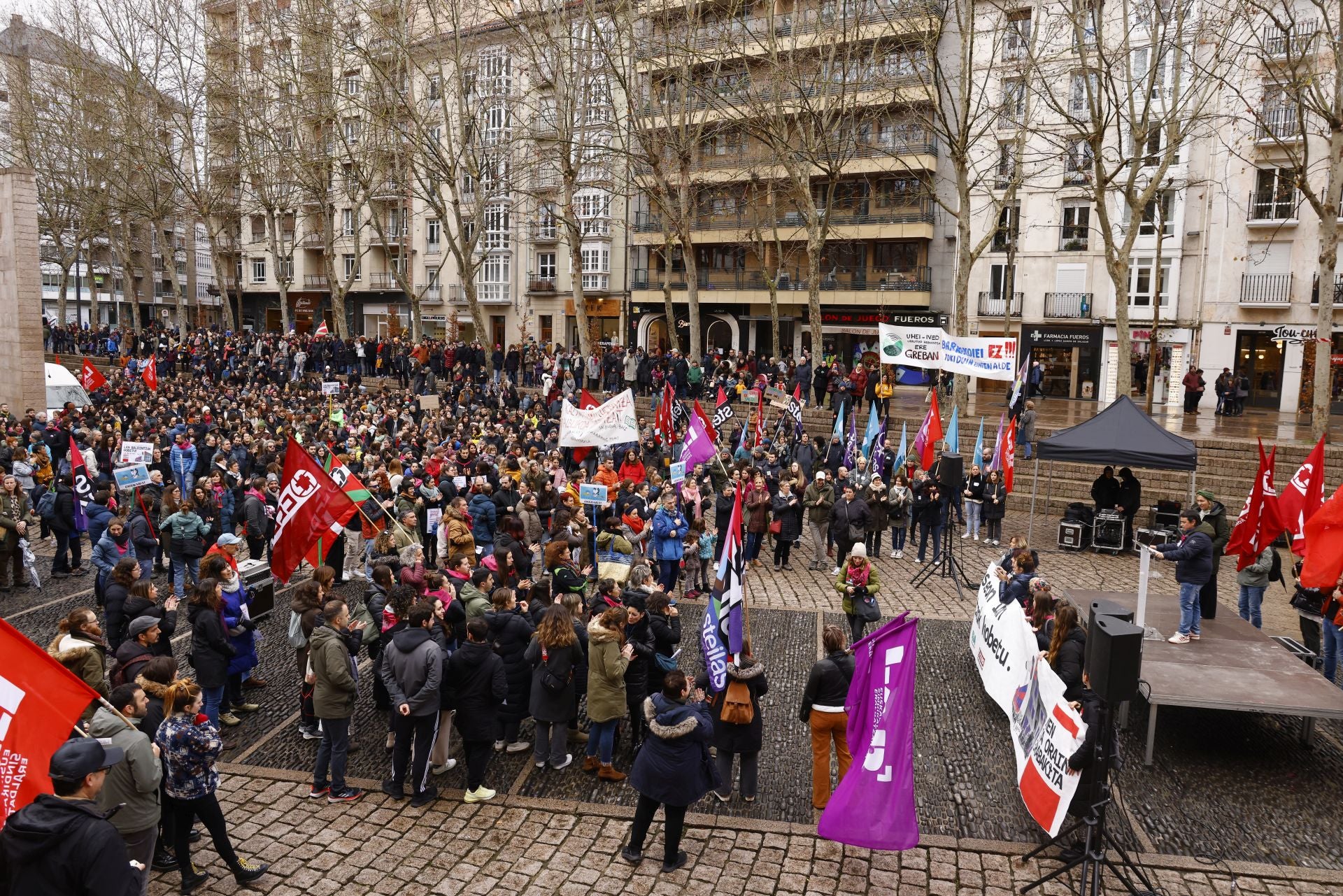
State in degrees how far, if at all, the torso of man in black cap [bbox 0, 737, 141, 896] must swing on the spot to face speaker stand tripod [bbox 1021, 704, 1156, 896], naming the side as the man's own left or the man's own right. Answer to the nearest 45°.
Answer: approximately 45° to the man's own right

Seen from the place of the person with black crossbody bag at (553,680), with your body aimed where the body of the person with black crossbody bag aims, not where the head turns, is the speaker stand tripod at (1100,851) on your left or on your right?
on your right

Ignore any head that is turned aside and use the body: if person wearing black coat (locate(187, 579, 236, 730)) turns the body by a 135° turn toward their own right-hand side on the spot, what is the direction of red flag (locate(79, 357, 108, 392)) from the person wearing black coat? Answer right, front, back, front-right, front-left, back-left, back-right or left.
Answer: back-right

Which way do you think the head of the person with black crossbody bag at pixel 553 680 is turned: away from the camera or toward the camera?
away from the camera

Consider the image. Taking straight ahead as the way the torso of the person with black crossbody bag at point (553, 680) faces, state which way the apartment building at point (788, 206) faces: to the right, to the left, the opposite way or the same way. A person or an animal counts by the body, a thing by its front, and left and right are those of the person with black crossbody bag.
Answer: the opposite way

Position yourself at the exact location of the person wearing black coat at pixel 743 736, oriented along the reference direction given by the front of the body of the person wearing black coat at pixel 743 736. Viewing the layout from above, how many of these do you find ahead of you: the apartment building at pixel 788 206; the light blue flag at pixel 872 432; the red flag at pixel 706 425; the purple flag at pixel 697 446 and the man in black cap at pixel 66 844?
4

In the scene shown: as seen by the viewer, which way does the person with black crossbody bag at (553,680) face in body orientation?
away from the camera

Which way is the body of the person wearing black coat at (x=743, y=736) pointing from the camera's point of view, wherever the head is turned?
away from the camera

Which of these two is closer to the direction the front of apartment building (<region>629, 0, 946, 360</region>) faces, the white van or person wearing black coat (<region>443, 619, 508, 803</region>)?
the person wearing black coat

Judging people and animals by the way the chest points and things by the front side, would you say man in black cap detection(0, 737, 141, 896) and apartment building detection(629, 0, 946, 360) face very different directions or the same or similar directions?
very different directions

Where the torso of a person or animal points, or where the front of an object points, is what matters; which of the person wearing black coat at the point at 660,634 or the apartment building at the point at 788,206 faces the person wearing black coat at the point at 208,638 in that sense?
the apartment building
